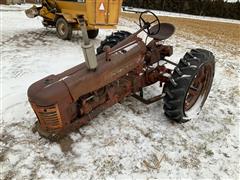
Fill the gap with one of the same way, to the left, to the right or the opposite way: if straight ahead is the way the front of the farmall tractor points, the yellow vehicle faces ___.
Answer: to the right

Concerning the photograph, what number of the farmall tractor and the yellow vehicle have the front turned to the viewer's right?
0

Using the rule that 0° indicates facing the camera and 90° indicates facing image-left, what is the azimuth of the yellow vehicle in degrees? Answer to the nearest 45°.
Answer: approximately 135°

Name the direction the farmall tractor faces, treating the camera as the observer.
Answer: facing the viewer and to the left of the viewer

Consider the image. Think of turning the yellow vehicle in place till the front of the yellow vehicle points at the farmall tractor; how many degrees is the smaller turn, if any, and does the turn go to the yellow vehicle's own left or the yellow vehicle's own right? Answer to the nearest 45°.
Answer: approximately 135° to the yellow vehicle's own left

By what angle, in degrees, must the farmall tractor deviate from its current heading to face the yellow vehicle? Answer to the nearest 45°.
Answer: approximately 135° to its right
